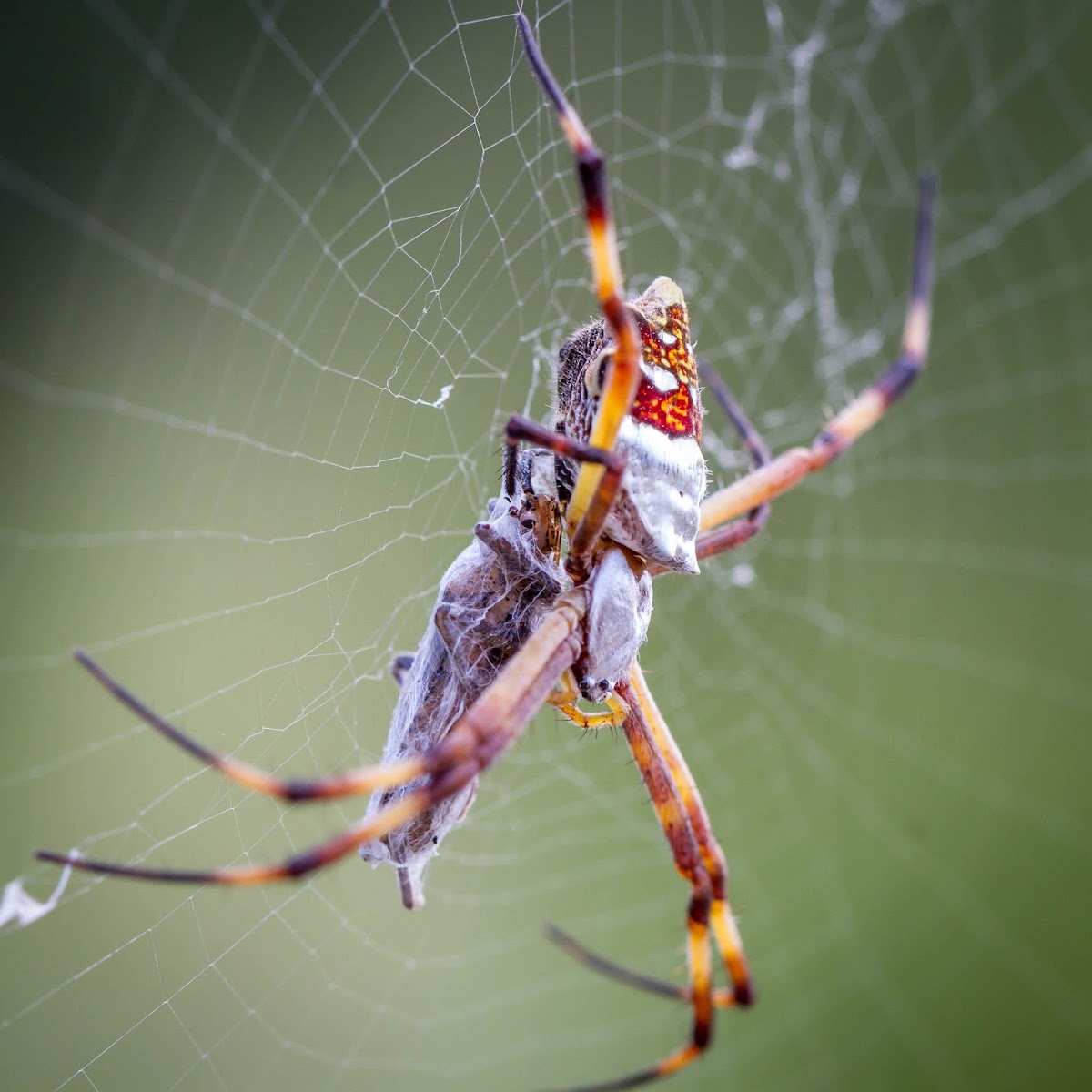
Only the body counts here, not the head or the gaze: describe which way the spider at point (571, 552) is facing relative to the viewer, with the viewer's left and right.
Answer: facing the viewer and to the left of the viewer
